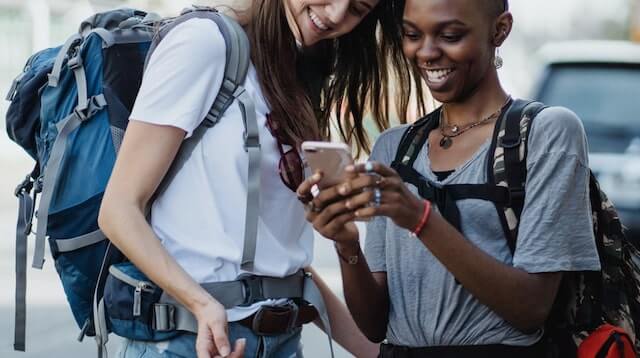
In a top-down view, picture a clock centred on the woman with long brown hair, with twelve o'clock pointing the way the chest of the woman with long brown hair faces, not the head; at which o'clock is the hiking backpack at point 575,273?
The hiking backpack is roughly at 11 o'clock from the woman with long brown hair.

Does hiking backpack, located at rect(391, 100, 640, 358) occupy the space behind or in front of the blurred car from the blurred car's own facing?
in front

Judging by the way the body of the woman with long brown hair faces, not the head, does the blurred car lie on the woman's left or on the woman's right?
on the woman's left

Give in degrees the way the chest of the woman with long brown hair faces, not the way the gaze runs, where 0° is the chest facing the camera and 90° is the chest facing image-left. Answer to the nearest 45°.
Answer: approximately 315°

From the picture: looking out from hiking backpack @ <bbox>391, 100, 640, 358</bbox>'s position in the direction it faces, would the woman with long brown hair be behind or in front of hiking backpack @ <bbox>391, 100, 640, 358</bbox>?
behind

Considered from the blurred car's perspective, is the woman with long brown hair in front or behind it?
in front

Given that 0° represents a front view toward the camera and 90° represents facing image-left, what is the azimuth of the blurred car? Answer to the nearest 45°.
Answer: approximately 0°

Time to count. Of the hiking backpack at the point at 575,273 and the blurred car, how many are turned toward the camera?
1
